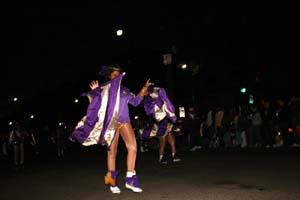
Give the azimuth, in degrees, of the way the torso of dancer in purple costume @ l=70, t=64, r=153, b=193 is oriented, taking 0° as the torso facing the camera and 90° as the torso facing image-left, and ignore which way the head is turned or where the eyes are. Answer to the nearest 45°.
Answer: approximately 315°
